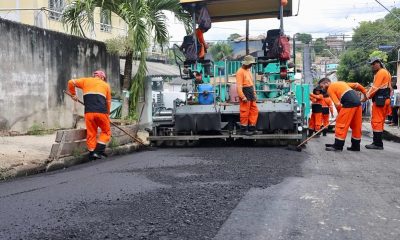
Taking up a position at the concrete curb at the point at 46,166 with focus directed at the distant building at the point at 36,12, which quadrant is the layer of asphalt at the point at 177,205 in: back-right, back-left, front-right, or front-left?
back-right

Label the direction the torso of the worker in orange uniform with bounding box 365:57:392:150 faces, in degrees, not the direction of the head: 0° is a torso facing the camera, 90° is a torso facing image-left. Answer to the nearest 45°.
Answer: approximately 90°

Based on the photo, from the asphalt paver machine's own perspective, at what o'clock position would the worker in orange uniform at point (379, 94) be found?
The worker in orange uniform is roughly at 3 o'clock from the asphalt paver machine.

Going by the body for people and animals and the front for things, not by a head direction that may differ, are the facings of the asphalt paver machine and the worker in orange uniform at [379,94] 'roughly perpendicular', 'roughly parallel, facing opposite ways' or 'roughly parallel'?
roughly perpendicular

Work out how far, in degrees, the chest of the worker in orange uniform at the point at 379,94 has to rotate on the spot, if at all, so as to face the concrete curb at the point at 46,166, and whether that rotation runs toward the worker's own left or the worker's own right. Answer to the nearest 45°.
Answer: approximately 45° to the worker's own left

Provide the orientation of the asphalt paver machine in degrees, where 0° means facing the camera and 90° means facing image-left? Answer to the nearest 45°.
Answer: approximately 180°

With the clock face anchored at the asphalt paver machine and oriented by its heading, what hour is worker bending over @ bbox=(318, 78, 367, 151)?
The worker bending over is roughly at 3 o'clock from the asphalt paver machine.

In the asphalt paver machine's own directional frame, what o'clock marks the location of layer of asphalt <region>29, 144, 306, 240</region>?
The layer of asphalt is roughly at 6 o'clock from the asphalt paver machine.

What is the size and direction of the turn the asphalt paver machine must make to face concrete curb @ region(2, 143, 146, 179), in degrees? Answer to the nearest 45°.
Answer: approximately 135° to its left
